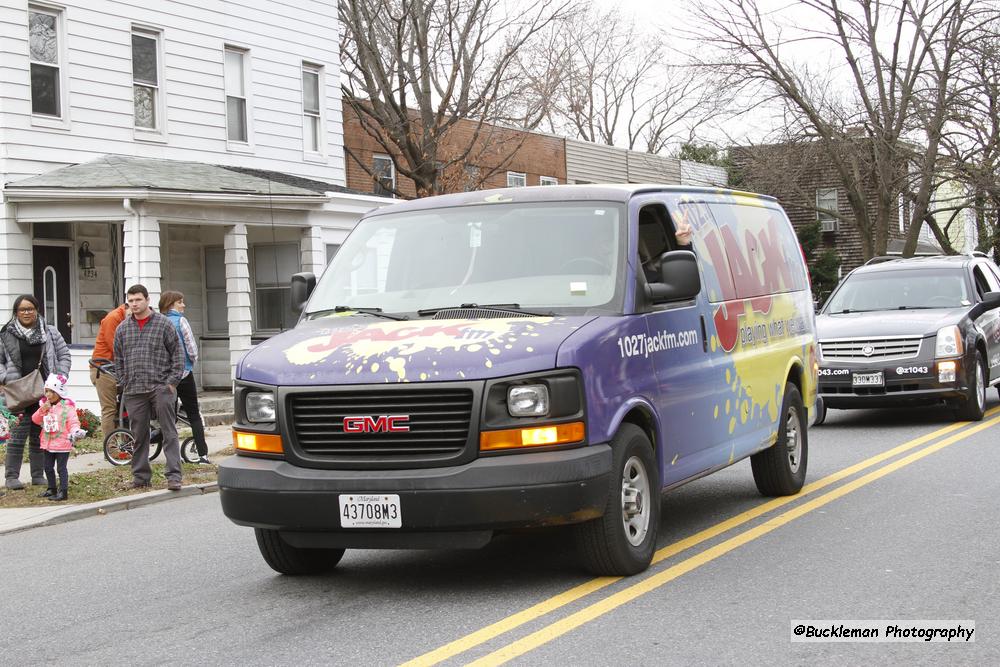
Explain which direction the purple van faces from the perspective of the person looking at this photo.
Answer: facing the viewer and to the left of the viewer

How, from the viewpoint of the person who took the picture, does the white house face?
facing the viewer and to the right of the viewer

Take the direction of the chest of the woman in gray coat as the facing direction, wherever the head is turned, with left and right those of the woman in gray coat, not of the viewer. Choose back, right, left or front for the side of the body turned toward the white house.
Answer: back

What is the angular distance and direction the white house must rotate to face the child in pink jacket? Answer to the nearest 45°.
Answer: approximately 45° to its right

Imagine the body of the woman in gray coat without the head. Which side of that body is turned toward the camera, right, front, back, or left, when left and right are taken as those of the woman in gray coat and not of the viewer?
front

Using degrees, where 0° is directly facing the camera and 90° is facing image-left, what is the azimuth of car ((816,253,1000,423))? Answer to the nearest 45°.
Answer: approximately 45°

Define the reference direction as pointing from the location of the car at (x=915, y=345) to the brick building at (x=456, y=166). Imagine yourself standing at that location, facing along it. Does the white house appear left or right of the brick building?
left

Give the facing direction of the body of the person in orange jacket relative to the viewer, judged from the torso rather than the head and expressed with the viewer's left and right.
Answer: facing to the right of the viewer

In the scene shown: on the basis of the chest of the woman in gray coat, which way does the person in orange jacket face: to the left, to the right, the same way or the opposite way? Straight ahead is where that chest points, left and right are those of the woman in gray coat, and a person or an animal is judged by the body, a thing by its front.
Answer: to the left

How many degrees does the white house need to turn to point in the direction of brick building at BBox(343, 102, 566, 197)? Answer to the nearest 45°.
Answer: approximately 90° to its left

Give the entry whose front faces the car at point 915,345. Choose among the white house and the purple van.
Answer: the white house

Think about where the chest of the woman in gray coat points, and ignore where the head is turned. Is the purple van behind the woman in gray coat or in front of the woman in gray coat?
in front
